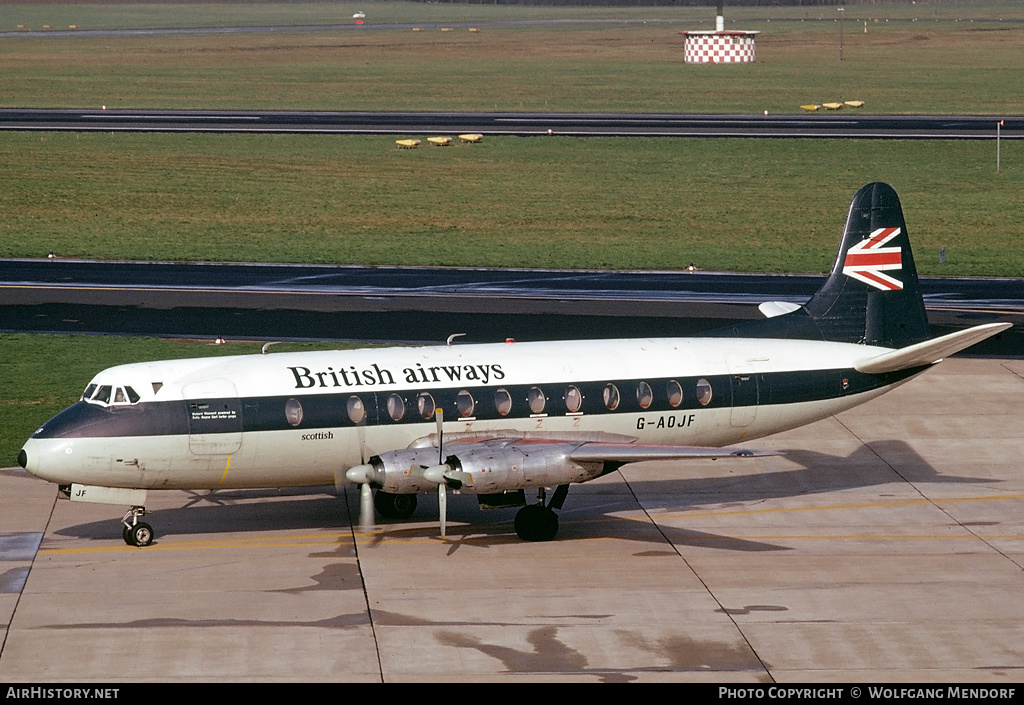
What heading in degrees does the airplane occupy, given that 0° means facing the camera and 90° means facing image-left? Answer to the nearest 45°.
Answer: approximately 45°
